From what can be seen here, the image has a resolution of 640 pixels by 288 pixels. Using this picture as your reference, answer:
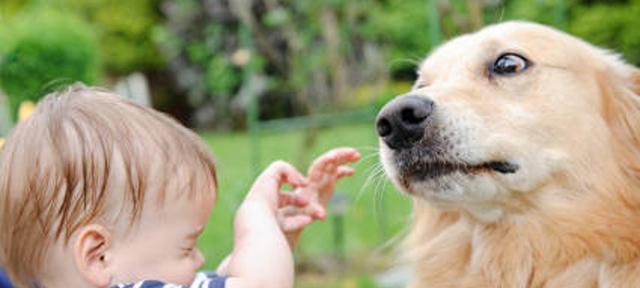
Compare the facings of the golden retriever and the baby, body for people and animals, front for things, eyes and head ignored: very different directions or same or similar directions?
very different directions

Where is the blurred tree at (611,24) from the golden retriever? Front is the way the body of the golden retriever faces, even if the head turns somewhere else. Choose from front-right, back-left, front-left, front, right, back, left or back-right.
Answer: back-right

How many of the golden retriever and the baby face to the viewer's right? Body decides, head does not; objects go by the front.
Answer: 1

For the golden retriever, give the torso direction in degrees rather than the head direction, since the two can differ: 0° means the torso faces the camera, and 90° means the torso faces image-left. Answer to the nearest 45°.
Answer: approximately 45°

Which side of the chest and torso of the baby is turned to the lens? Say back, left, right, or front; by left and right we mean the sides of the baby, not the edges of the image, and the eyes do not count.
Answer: right

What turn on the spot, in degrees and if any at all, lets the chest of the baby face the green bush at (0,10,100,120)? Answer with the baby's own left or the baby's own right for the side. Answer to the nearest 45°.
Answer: approximately 90° to the baby's own left

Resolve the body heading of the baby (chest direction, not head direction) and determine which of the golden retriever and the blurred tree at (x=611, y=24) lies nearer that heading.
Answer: the golden retriever

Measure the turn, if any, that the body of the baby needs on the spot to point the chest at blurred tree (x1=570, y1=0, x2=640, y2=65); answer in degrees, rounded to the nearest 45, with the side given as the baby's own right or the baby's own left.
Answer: approximately 45° to the baby's own left

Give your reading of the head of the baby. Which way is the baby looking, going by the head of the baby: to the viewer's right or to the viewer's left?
to the viewer's right
